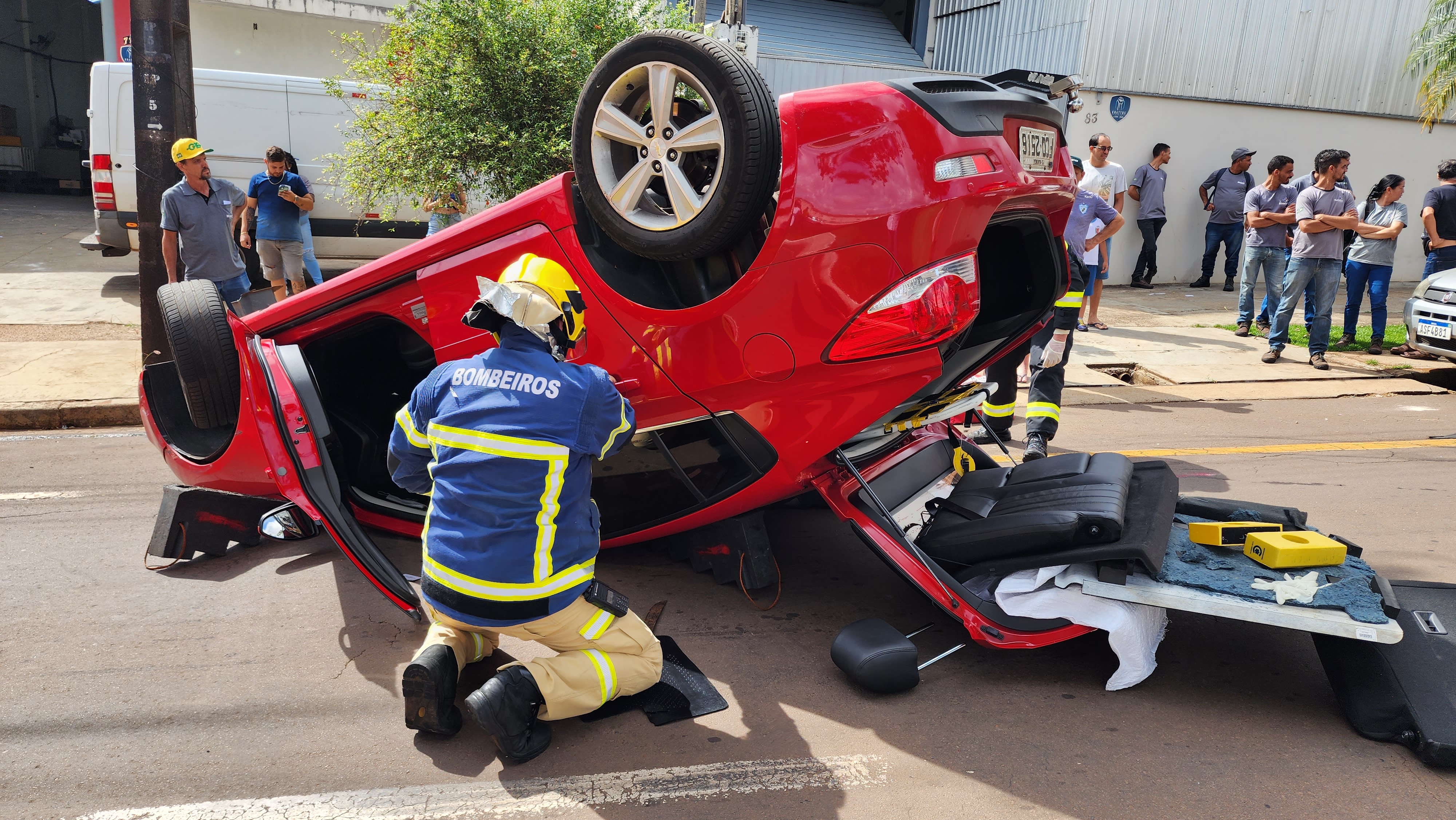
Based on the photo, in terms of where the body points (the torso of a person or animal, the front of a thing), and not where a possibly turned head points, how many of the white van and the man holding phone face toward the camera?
1

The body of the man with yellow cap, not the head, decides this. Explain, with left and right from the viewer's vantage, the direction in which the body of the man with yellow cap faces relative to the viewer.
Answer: facing the viewer and to the right of the viewer

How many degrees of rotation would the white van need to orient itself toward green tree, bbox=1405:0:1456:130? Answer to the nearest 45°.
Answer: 0° — it already faces it

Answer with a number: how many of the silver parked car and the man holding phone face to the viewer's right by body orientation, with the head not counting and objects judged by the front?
0

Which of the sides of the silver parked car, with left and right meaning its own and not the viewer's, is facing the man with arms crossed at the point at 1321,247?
right

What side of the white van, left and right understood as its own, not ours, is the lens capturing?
right

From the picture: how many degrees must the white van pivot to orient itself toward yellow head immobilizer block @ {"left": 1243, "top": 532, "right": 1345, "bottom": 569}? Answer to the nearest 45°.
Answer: approximately 90° to its right

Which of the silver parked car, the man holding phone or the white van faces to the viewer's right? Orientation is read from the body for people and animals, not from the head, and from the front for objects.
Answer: the white van

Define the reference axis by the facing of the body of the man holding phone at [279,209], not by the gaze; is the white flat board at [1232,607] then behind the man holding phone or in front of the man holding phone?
in front

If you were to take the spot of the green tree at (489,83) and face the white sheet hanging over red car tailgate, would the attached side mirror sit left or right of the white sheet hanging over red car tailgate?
right

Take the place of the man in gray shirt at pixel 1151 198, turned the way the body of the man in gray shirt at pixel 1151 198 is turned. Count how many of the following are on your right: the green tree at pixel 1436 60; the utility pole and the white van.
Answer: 2

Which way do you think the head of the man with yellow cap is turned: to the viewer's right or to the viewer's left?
to the viewer's right

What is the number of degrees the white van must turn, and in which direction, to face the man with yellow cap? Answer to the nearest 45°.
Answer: approximately 90° to its right
